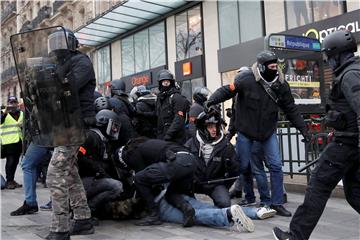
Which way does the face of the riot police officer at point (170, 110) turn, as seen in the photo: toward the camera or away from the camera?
toward the camera

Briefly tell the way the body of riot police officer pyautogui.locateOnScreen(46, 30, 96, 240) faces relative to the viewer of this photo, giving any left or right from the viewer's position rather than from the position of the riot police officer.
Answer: facing to the left of the viewer

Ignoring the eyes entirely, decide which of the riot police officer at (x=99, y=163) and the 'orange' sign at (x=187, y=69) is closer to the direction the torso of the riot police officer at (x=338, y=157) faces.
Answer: the riot police officer

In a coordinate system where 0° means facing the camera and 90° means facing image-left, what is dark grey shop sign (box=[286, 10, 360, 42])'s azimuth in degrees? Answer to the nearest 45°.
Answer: approximately 45°

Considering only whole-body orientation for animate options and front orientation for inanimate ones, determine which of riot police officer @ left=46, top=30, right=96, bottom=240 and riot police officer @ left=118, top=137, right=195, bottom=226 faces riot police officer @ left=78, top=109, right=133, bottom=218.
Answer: riot police officer @ left=118, top=137, right=195, bottom=226

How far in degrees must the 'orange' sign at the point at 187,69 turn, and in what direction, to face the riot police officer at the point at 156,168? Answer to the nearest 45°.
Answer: approximately 45° to its left

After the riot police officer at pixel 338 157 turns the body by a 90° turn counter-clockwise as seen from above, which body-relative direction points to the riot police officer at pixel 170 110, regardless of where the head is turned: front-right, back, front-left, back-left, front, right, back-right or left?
back-right

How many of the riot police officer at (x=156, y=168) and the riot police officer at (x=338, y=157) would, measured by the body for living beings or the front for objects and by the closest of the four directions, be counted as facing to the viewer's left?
2

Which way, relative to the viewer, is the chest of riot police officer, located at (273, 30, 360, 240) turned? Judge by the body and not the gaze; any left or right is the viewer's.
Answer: facing to the left of the viewer

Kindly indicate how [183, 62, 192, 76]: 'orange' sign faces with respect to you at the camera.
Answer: facing the viewer and to the left of the viewer

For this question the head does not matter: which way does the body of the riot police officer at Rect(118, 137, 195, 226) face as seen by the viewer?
to the viewer's left
